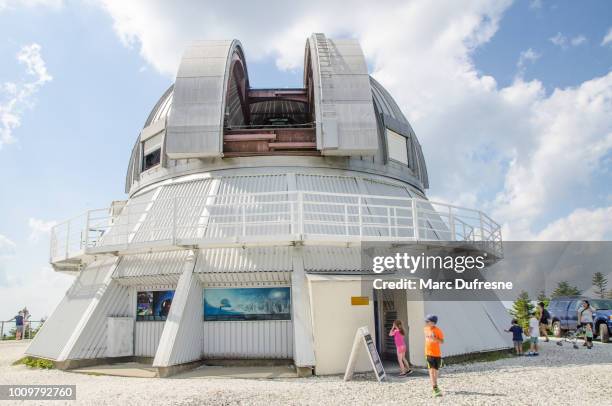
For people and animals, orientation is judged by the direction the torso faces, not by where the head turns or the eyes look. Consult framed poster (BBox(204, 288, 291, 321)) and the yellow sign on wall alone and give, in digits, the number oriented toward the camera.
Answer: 2

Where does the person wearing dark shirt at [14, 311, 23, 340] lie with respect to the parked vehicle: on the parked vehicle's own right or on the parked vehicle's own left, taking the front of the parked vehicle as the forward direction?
on the parked vehicle's own right

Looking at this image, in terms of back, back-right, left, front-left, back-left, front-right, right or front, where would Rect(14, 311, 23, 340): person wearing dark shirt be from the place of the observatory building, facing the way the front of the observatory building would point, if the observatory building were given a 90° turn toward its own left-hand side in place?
back-left

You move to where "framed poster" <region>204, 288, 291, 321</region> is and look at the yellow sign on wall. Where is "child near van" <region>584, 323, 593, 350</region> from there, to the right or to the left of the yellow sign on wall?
left

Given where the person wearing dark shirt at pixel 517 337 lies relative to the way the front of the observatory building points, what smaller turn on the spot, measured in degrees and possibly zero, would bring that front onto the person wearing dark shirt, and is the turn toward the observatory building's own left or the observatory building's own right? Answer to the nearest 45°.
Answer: approximately 90° to the observatory building's own left

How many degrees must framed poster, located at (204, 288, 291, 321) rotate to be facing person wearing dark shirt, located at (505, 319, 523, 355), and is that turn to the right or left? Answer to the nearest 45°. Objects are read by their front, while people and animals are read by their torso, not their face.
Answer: approximately 90° to its left
